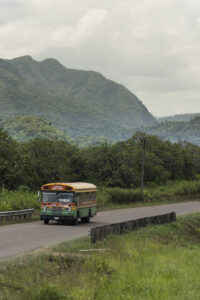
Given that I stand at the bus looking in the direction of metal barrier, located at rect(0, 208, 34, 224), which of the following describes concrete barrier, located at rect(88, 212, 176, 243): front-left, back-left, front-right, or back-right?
back-left

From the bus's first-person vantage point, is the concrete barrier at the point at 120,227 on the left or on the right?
on its left

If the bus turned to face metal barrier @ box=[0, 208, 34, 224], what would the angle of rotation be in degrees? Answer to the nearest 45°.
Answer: approximately 90° to its right
